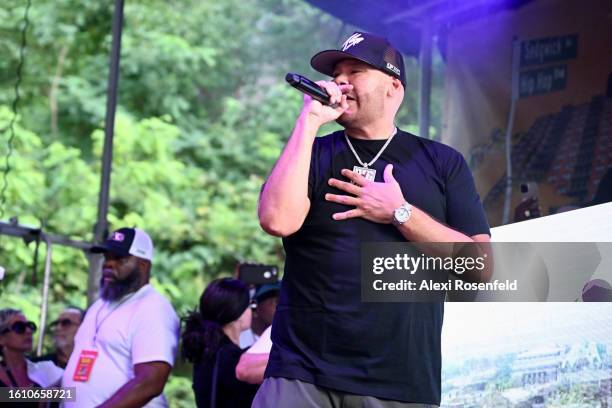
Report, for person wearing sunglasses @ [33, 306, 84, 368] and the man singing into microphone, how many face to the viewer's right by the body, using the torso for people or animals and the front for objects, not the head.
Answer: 0

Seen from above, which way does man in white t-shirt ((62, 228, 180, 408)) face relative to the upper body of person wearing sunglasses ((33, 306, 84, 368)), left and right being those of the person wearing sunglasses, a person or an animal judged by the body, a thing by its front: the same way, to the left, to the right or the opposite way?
the same way

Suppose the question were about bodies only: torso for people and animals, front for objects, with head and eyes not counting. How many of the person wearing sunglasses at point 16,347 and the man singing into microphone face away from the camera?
0

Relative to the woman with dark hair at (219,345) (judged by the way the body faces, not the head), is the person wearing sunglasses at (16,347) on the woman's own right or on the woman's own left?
on the woman's own left

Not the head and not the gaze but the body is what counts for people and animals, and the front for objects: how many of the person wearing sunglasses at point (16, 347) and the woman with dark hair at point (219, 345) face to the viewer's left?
0

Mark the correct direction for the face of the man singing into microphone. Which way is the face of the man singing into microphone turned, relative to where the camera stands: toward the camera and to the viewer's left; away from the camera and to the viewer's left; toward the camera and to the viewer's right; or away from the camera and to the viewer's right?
toward the camera and to the viewer's left

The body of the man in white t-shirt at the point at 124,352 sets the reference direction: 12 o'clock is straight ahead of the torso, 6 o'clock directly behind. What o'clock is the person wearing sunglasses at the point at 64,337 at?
The person wearing sunglasses is roughly at 4 o'clock from the man in white t-shirt.

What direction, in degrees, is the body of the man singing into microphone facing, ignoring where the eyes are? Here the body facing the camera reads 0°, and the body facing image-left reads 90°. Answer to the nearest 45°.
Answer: approximately 45°

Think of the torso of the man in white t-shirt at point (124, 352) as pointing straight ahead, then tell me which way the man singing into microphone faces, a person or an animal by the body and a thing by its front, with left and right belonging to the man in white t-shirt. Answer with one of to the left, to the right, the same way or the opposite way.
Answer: the same way

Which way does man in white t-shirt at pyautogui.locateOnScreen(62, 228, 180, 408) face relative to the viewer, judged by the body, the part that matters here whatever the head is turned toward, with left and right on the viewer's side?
facing the viewer and to the left of the viewer
